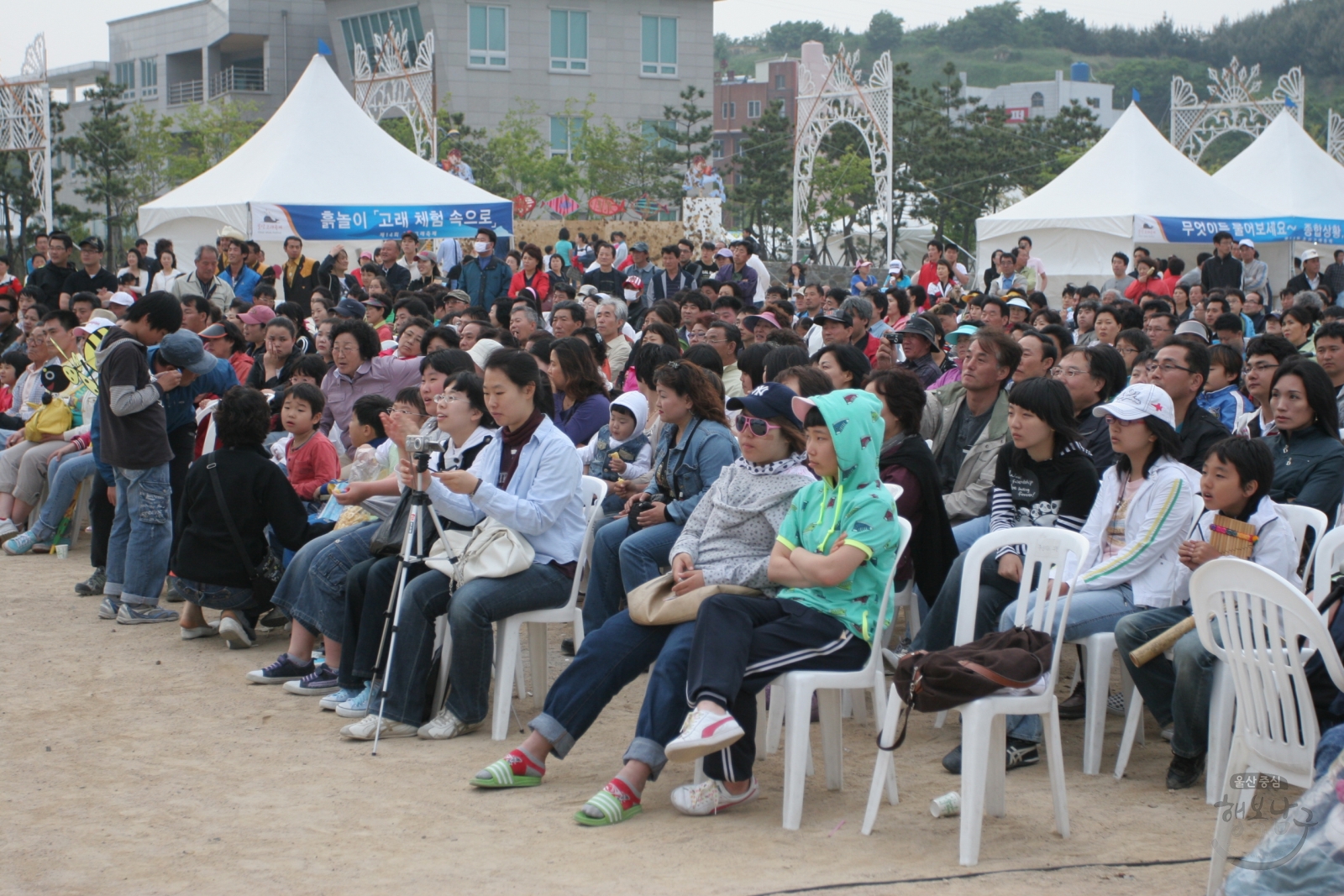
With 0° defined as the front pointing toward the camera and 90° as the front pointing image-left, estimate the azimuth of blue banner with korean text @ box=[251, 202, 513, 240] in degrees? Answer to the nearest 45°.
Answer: approximately 0°

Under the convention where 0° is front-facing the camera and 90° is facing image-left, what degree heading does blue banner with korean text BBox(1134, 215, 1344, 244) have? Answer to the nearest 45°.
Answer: approximately 0°

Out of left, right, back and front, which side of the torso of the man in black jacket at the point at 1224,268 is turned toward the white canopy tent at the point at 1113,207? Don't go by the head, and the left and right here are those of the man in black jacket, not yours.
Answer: back

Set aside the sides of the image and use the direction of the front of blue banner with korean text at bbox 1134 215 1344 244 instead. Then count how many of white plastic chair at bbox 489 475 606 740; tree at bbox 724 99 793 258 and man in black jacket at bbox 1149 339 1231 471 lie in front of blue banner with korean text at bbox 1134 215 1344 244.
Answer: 2

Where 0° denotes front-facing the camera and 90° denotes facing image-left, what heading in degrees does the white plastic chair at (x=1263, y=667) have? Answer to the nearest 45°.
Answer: approximately 225°

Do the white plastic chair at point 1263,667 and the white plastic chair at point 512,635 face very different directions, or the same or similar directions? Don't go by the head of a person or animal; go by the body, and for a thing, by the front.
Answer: very different directions

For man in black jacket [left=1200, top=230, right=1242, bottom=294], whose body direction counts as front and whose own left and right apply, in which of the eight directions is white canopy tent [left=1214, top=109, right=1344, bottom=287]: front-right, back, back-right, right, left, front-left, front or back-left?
back
